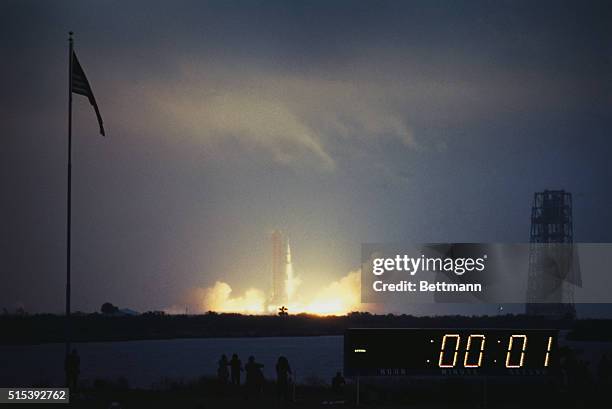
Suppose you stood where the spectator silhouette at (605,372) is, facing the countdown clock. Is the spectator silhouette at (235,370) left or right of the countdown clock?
right

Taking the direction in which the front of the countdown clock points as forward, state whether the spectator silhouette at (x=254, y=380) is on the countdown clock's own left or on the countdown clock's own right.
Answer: on the countdown clock's own right

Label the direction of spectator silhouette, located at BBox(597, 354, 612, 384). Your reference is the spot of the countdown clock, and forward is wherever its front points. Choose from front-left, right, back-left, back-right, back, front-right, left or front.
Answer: back-left

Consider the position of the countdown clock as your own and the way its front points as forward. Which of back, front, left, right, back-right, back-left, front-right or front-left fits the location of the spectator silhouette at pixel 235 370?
back-right

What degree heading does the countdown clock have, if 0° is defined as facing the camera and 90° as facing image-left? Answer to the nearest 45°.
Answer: approximately 0°

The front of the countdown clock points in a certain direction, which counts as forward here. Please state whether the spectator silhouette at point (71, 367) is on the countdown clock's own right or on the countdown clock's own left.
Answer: on the countdown clock's own right
